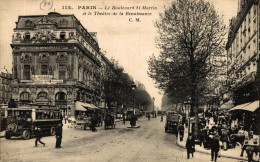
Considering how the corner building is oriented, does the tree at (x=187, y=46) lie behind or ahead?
ahead

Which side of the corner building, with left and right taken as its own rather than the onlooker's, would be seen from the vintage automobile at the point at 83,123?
front

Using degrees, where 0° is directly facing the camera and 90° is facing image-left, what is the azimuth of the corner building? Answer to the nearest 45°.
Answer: approximately 0°

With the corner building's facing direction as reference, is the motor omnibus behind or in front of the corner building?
in front

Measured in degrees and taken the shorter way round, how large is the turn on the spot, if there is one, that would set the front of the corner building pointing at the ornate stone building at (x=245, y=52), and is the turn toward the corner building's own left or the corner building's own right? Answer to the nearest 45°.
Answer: approximately 45° to the corner building's own left
